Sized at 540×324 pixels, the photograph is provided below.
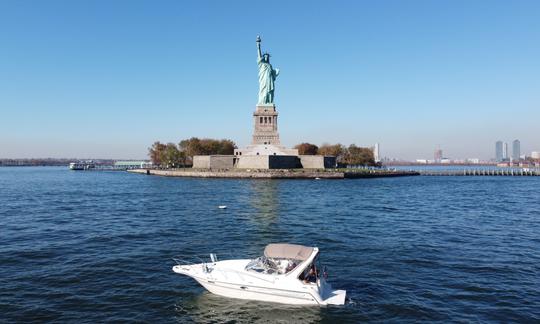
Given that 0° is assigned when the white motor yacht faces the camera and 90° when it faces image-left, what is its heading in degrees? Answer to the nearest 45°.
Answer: approximately 90°
